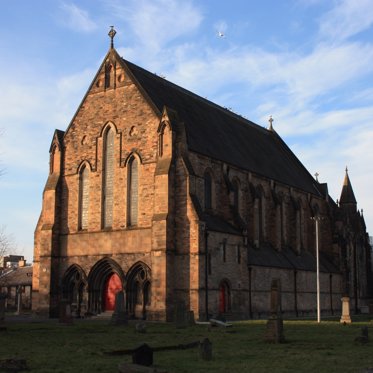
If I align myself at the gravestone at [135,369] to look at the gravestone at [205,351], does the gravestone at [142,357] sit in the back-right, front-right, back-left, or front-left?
front-left

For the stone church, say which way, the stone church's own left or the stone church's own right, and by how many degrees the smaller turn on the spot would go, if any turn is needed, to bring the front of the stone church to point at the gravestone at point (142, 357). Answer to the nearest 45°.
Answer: approximately 45° to the stone church's own left

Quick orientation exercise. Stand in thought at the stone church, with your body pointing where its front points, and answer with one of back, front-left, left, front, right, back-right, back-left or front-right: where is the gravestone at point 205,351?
front-left

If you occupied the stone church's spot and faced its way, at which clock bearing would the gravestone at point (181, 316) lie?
The gravestone is roughly at 10 o'clock from the stone church.

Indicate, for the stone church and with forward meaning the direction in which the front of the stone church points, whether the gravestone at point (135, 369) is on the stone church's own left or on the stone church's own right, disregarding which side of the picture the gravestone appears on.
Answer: on the stone church's own left

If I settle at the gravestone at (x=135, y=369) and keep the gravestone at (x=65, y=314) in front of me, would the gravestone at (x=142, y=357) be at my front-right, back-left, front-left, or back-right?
front-right

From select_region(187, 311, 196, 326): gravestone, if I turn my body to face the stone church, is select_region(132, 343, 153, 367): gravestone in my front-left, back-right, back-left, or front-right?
back-left

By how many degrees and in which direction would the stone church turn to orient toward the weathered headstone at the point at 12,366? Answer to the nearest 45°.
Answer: approximately 45° to its left

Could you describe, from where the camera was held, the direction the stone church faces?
facing the viewer and to the left of the viewer
